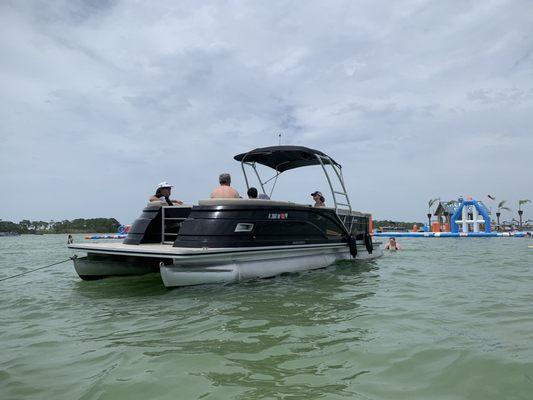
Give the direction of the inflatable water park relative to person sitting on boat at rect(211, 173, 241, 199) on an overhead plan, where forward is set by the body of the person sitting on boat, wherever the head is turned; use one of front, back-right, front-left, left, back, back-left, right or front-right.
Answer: front-right

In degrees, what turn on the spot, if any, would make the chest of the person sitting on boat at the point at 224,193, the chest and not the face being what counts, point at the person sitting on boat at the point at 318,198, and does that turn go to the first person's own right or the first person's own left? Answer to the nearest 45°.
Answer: approximately 45° to the first person's own right

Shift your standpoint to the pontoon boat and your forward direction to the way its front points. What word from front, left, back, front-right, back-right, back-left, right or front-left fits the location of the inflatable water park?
back

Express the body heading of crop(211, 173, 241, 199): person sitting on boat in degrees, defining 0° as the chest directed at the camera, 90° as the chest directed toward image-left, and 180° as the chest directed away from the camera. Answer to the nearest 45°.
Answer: approximately 180°

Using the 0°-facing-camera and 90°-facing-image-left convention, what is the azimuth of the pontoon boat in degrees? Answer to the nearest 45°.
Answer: approximately 45°
